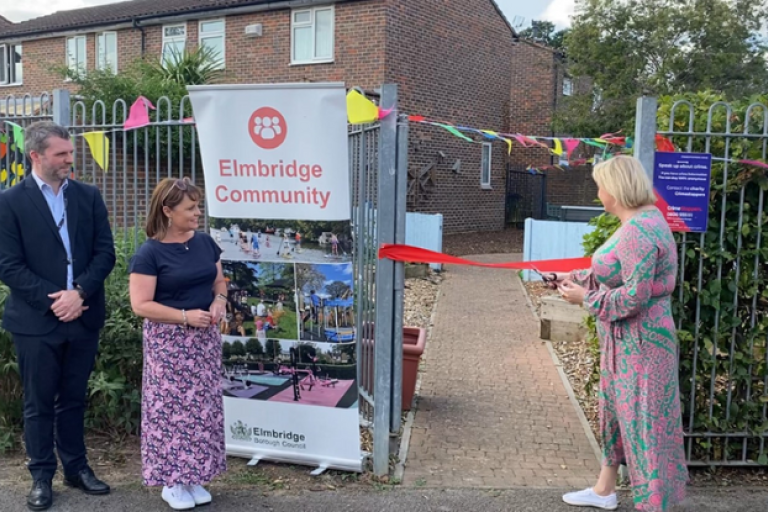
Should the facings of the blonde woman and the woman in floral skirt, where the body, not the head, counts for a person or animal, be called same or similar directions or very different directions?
very different directions

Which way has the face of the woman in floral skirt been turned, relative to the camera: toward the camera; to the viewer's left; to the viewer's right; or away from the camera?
to the viewer's right

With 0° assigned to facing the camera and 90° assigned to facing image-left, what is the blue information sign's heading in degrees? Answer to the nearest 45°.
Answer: approximately 0°

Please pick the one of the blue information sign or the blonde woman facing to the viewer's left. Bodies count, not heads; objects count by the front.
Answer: the blonde woman

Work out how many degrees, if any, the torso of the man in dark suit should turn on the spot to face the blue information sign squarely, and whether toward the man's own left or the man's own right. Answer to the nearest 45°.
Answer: approximately 45° to the man's own left

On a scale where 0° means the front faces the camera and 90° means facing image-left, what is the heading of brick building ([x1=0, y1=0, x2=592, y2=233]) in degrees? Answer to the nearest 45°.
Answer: approximately 45°

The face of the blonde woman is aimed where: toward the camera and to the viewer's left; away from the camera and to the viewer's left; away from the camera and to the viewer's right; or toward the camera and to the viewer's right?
away from the camera and to the viewer's left

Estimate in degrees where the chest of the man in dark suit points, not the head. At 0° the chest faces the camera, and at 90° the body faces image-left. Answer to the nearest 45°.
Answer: approximately 315°

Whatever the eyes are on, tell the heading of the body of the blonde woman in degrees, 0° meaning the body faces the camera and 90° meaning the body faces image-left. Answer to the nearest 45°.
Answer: approximately 90°
